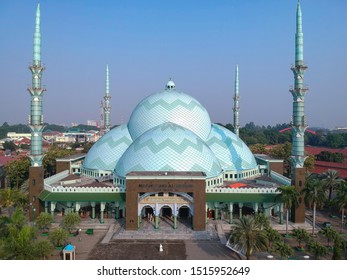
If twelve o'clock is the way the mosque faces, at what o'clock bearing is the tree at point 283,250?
The tree is roughly at 11 o'clock from the mosque.

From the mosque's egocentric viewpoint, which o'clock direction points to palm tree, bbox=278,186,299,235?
The palm tree is roughly at 10 o'clock from the mosque.

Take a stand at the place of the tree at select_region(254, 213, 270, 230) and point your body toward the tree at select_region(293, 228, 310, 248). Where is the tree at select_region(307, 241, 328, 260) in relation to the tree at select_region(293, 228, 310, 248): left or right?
right

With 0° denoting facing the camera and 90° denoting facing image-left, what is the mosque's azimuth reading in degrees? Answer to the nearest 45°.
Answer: approximately 0°

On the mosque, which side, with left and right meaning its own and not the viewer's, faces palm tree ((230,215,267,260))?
front

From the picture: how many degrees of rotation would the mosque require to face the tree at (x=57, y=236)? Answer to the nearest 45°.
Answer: approximately 45° to its right

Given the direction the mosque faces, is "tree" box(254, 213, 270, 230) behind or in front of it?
in front
